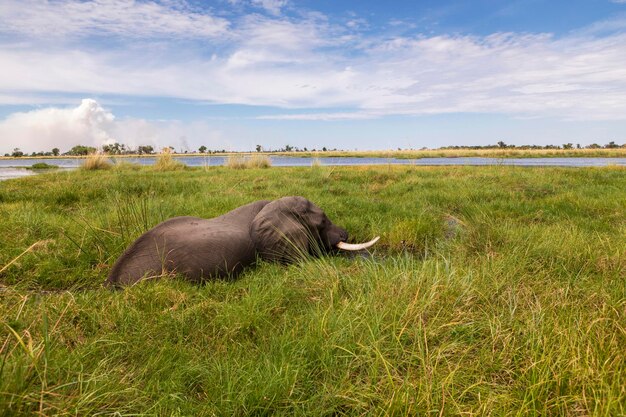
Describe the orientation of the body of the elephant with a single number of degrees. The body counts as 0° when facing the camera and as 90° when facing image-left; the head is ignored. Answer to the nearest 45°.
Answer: approximately 270°

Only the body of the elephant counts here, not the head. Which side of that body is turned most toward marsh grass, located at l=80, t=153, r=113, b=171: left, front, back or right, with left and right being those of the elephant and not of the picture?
left
